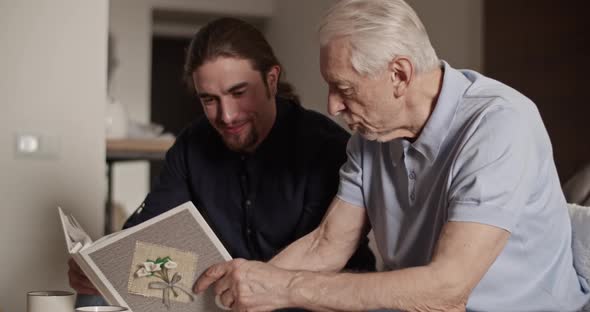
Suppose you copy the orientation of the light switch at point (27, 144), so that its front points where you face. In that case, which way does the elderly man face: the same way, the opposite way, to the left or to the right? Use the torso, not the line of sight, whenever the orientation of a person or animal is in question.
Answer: to the right

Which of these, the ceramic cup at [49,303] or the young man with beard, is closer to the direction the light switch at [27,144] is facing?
the ceramic cup

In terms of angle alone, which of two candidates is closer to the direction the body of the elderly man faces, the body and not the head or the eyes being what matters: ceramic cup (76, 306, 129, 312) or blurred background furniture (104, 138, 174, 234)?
the ceramic cup

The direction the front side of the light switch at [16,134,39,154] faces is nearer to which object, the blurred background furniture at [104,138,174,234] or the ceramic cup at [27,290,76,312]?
the ceramic cup

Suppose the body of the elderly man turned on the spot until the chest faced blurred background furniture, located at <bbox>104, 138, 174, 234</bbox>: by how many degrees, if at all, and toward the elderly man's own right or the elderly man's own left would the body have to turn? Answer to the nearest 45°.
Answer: approximately 90° to the elderly man's own right

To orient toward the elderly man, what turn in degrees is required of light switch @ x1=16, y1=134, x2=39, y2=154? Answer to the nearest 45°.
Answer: approximately 45° to its left

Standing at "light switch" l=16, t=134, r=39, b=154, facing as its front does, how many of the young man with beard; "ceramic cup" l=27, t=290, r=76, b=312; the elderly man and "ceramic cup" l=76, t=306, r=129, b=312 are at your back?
0

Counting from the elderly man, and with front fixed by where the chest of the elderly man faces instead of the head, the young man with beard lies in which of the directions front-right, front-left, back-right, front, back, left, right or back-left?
right

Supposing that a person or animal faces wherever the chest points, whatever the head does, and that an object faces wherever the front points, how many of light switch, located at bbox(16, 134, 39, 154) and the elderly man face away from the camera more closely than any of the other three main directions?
0

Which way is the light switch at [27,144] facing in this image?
toward the camera

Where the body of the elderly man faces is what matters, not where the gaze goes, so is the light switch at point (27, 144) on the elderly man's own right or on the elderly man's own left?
on the elderly man's own right

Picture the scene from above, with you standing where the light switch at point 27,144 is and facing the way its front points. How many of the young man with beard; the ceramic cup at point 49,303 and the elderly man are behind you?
0

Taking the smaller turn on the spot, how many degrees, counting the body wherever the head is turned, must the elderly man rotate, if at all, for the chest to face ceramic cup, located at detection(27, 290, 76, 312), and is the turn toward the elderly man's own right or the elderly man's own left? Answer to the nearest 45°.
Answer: approximately 45° to the elderly man's own right

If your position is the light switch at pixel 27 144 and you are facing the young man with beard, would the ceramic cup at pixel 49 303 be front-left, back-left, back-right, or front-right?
front-right

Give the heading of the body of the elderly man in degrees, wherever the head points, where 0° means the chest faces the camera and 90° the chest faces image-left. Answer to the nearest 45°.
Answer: approximately 45°

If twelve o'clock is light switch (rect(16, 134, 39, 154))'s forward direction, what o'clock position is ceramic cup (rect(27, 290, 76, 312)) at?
The ceramic cup is roughly at 12 o'clock from the light switch.

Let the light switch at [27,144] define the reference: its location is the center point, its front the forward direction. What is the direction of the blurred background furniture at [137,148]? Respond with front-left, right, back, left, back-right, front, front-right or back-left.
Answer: back-left

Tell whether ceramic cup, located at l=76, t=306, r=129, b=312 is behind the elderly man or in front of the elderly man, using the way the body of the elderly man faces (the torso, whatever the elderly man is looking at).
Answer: in front

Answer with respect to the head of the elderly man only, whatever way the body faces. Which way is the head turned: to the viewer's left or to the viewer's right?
to the viewer's left
